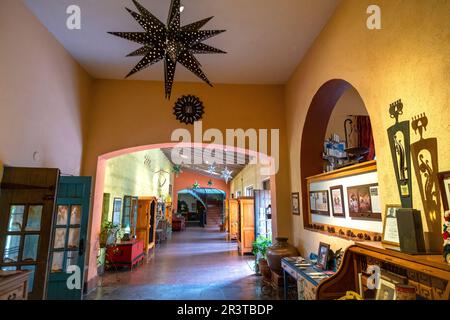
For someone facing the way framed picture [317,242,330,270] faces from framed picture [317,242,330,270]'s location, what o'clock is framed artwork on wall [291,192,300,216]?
The framed artwork on wall is roughly at 4 o'clock from the framed picture.

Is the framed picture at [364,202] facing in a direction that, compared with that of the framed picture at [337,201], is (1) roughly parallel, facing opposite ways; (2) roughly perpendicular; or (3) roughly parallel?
roughly parallel

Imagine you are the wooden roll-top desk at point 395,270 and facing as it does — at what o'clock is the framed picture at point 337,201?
The framed picture is roughly at 4 o'clock from the wooden roll-top desk.

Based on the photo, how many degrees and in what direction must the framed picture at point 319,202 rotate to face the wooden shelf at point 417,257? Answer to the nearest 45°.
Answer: approximately 45° to its left

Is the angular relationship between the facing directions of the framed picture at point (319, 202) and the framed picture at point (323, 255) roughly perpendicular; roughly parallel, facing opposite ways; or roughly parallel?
roughly parallel

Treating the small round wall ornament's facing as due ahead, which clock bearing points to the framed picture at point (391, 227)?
The framed picture is roughly at 11 o'clock from the small round wall ornament.

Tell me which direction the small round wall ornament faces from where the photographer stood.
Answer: facing the viewer

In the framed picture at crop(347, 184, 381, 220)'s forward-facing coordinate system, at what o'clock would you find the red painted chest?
The red painted chest is roughly at 2 o'clock from the framed picture.

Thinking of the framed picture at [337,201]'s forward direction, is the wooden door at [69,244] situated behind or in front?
in front

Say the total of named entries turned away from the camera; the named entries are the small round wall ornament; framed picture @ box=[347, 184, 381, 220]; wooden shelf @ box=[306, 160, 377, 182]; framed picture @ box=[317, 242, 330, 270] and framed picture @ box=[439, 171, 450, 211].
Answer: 0

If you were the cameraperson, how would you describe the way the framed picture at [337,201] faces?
facing the viewer and to the left of the viewer

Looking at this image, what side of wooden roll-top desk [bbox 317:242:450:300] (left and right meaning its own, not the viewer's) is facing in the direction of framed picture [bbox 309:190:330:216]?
right

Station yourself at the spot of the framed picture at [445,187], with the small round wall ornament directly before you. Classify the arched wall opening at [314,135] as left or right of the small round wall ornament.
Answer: right

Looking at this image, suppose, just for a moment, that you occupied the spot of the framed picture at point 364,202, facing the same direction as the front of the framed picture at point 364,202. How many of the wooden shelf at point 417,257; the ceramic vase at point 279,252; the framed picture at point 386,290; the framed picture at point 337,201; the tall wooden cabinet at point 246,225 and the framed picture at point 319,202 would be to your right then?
4

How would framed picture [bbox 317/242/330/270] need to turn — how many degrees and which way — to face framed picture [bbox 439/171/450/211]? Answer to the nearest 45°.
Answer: approximately 90° to its left

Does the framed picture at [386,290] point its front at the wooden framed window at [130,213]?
no

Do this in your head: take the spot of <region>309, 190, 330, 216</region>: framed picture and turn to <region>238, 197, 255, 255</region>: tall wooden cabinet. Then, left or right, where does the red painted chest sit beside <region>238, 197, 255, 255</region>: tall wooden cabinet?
left

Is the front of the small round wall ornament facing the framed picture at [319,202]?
no

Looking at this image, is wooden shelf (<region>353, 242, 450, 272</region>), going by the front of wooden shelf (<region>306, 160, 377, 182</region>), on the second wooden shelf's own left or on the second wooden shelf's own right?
on the second wooden shelf's own left

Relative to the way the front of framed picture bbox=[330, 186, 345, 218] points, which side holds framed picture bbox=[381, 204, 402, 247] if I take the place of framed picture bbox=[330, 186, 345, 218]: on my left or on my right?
on my left
